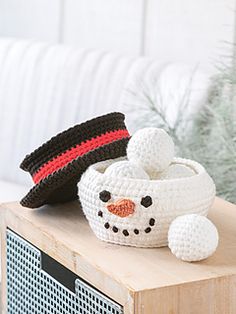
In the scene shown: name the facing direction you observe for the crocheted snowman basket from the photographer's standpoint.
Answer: facing the viewer and to the left of the viewer

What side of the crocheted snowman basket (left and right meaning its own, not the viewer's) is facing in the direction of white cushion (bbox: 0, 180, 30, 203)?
right
